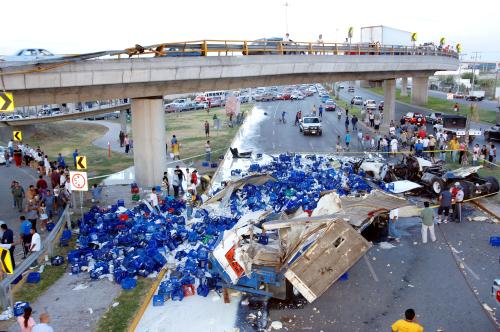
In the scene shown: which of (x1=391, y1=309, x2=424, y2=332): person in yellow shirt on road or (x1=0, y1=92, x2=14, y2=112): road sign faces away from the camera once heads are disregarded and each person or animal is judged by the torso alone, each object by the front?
the person in yellow shirt on road

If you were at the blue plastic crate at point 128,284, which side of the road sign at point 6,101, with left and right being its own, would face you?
front

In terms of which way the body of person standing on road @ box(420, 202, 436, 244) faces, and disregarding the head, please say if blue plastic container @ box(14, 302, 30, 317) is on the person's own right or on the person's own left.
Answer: on the person's own left

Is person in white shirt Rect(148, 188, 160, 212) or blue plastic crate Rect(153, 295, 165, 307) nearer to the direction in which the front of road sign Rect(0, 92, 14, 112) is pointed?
the blue plastic crate

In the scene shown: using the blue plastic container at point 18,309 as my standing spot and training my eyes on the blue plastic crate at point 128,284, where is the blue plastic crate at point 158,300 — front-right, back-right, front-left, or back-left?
front-right

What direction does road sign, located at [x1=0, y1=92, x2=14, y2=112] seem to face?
toward the camera

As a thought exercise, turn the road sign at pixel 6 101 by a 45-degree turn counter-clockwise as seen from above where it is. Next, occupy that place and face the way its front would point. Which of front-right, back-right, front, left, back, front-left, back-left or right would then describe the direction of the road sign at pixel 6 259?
front-right

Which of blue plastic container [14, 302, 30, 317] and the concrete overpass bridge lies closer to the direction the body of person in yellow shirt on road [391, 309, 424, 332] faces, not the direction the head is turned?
the concrete overpass bridge

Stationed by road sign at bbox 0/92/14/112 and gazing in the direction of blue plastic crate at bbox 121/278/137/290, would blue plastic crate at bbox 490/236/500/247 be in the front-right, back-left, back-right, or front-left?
front-left

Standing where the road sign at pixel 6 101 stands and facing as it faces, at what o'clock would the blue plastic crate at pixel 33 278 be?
The blue plastic crate is roughly at 12 o'clock from the road sign.

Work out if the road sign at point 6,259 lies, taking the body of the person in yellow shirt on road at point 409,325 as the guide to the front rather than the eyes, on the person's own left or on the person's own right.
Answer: on the person's own left

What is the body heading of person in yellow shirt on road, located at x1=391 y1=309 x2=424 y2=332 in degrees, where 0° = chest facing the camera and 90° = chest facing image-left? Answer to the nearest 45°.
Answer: approximately 180°
